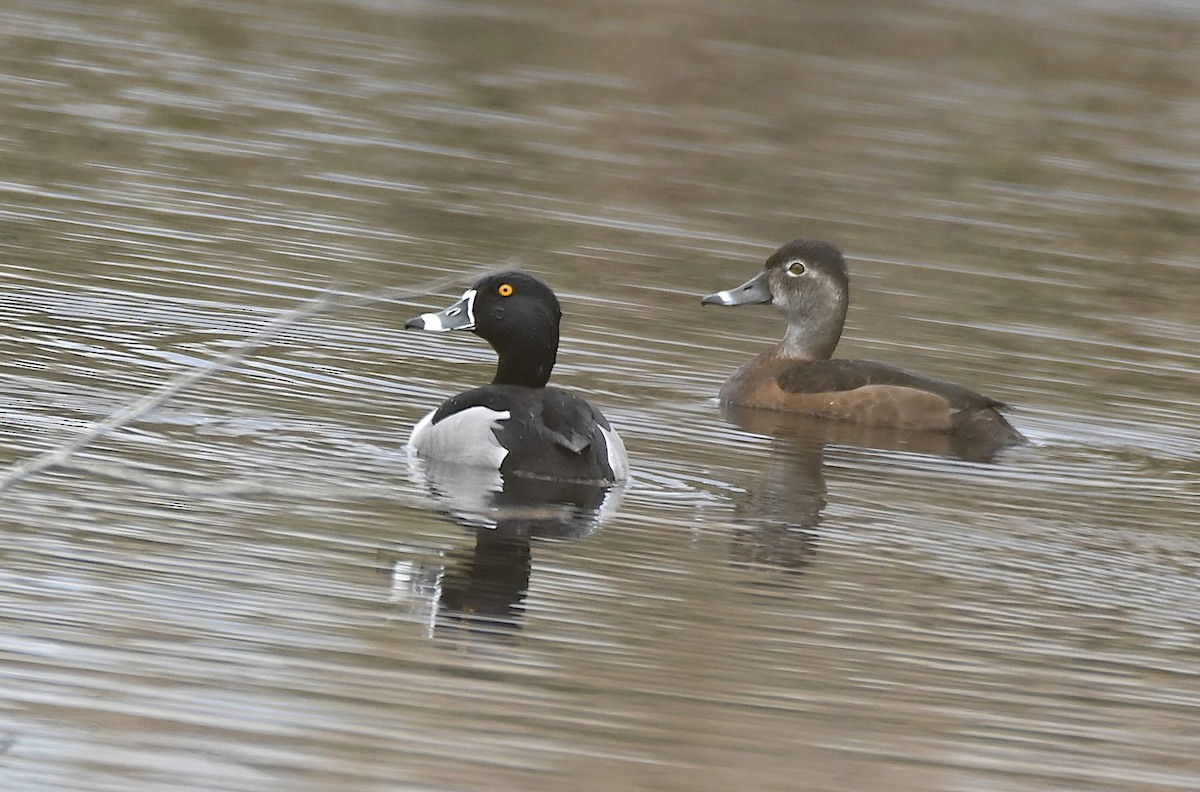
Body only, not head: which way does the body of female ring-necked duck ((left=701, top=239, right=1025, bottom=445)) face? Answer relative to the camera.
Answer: to the viewer's left

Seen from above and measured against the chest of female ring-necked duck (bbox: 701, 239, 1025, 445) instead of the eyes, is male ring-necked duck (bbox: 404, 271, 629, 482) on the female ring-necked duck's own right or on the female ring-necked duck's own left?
on the female ring-necked duck's own left
